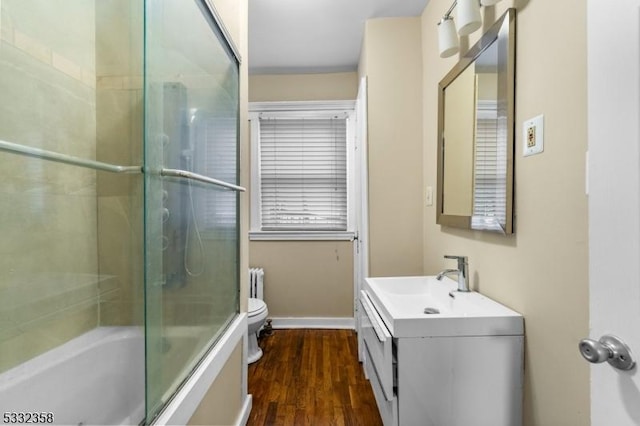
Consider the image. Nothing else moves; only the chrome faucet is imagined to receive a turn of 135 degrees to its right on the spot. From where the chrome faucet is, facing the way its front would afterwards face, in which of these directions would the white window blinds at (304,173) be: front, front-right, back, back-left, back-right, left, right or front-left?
left

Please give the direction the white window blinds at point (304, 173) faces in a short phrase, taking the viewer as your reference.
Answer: facing the viewer

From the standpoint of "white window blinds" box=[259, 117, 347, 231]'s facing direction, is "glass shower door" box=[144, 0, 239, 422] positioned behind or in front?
in front

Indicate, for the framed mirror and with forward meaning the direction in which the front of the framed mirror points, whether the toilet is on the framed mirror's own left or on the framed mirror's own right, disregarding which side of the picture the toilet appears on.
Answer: on the framed mirror's own right

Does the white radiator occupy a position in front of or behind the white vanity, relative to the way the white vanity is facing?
in front

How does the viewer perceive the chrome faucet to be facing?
facing to the left of the viewer

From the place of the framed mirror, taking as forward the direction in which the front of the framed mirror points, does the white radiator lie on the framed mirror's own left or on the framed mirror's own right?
on the framed mirror's own right

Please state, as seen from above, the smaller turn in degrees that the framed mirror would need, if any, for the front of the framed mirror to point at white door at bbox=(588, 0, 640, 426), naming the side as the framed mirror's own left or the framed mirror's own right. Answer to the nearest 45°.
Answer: approximately 45° to the framed mirror's own left

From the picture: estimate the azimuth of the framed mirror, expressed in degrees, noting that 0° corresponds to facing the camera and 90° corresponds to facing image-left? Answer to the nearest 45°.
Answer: approximately 45°

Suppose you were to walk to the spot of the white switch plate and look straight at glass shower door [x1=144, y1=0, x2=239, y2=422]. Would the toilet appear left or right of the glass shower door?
right

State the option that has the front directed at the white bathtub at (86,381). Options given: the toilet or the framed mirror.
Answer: the framed mirror

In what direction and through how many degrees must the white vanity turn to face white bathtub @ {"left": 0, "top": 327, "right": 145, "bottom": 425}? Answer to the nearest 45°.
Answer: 0° — it already faces it

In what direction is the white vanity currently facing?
to the viewer's left
